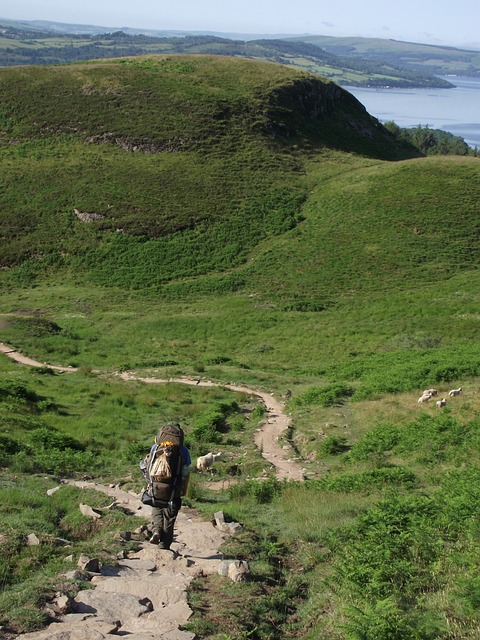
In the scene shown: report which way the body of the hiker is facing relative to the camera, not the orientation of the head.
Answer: away from the camera

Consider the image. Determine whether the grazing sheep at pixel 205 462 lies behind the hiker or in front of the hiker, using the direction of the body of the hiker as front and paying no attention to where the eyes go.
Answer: in front

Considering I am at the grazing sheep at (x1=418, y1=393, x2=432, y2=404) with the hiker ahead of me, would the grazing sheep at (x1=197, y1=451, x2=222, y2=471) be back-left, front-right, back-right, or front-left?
front-right

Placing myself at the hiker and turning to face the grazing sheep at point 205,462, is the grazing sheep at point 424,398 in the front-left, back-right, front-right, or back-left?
front-right

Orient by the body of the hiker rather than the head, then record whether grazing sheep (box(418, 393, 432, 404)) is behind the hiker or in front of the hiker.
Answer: in front

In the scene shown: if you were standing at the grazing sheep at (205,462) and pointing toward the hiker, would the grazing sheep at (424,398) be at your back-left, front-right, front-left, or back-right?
back-left
